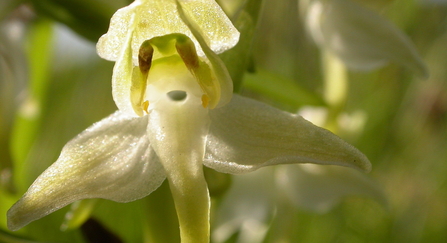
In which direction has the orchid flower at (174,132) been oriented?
toward the camera
